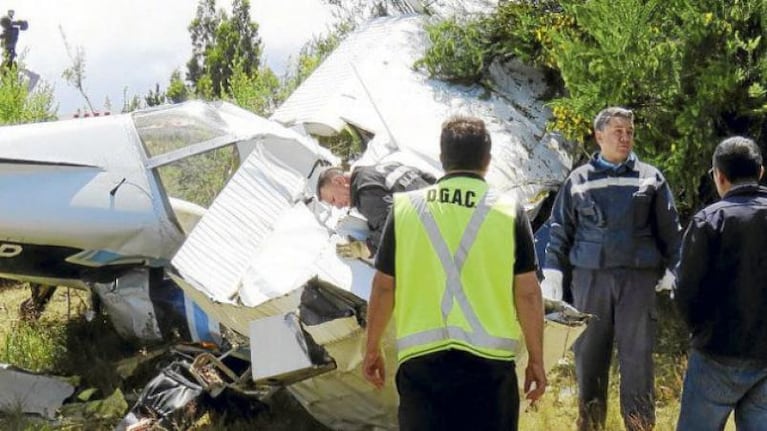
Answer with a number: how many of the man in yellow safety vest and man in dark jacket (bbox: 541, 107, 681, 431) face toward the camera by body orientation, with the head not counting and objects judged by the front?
1

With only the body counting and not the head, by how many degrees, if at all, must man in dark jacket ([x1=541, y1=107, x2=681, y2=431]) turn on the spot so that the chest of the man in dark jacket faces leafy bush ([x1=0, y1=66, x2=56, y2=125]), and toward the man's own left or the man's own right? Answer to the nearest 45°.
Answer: approximately 135° to the man's own right

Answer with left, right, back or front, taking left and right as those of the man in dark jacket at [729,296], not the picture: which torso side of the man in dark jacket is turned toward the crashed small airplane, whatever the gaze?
front

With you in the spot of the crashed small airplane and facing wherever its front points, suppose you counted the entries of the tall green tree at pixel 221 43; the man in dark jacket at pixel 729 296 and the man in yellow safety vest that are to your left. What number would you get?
1

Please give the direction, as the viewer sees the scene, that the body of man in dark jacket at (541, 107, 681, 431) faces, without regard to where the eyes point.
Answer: toward the camera

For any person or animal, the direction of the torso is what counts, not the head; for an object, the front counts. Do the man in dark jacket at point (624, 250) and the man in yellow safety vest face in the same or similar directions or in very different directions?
very different directions

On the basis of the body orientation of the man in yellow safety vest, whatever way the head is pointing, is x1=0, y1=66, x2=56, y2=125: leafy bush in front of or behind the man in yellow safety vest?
in front

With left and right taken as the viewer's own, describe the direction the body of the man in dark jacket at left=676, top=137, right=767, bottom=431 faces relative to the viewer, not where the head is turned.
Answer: facing away from the viewer and to the left of the viewer

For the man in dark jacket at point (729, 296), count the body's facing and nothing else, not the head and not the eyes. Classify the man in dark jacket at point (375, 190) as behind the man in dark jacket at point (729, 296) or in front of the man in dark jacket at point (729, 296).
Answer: in front

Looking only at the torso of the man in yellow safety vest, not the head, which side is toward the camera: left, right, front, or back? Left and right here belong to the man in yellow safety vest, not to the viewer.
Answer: back

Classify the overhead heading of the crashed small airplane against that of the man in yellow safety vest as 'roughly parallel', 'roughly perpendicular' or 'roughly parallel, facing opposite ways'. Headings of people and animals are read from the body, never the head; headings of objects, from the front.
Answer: roughly perpendicular

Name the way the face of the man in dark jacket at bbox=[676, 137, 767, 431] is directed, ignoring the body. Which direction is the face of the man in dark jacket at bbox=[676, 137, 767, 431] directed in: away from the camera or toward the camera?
away from the camera

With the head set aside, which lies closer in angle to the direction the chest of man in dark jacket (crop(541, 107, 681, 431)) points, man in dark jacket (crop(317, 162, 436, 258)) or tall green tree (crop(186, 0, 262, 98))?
the man in dark jacket

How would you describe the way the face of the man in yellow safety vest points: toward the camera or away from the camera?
away from the camera
